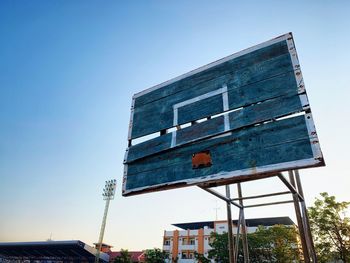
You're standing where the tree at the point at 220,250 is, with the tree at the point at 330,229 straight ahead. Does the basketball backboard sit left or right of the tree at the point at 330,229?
right

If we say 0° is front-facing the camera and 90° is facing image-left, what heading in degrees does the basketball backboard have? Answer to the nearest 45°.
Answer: approximately 45°

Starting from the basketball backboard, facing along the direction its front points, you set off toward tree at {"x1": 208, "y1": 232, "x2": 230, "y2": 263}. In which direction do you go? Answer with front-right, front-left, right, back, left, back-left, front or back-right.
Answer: back-right

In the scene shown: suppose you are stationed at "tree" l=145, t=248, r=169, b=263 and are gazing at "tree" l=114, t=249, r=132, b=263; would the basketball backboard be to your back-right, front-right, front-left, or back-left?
back-left

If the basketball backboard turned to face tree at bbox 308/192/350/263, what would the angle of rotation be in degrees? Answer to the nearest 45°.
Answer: approximately 135° to its right

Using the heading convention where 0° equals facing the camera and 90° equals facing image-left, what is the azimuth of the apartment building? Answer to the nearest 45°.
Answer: approximately 0°

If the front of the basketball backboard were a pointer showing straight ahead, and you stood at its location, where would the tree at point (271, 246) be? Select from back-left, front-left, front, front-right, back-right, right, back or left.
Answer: back-right

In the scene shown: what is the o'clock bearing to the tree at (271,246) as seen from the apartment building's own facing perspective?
The tree is roughly at 11 o'clock from the apartment building.
